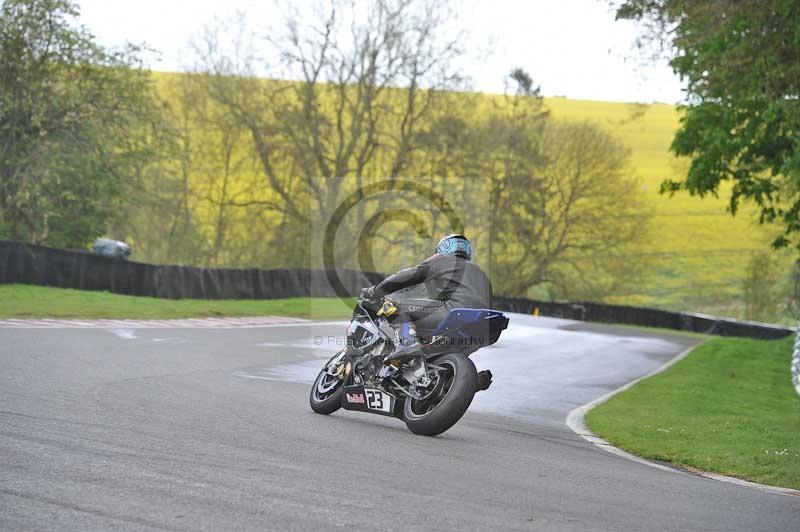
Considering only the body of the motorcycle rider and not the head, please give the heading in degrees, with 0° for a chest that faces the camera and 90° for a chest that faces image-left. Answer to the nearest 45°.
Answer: approximately 135°

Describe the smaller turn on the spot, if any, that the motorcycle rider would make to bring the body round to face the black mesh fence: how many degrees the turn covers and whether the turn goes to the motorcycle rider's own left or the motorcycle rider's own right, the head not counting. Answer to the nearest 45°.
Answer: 0° — they already face it

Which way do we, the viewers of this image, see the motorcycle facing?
facing away from the viewer and to the left of the viewer
